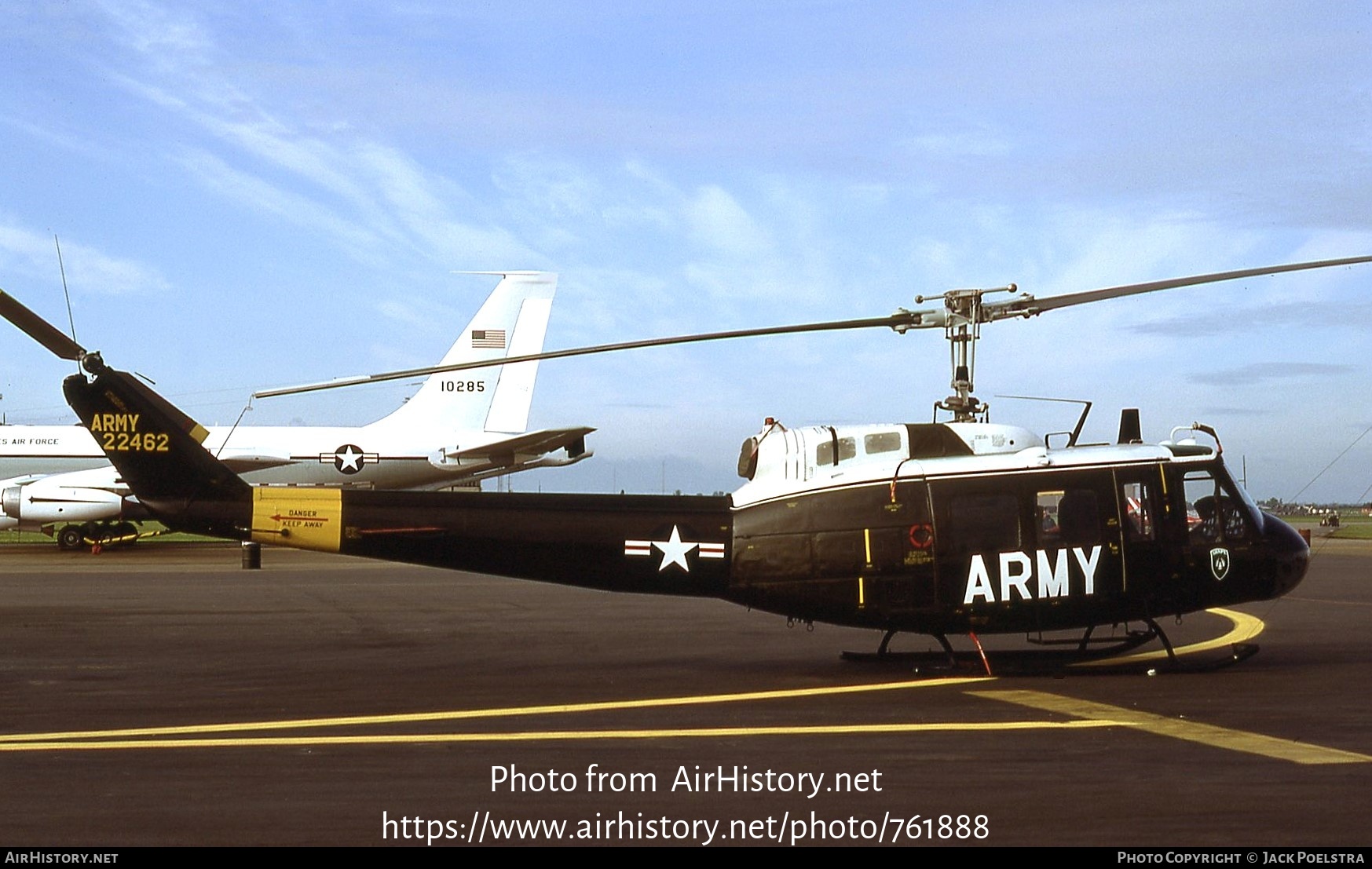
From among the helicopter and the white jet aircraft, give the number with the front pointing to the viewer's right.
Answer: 1

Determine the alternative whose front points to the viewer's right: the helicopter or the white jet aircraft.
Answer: the helicopter

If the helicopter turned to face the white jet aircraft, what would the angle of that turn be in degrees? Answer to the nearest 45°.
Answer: approximately 90° to its left

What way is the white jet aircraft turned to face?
to the viewer's left

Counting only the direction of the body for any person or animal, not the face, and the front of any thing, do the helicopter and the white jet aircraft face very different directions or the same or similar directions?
very different directions

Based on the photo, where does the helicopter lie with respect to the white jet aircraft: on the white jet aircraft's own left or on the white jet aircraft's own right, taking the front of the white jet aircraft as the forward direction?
on the white jet aircraft's own left

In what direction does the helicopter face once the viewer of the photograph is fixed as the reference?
facing to the right of the viewer
